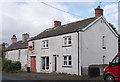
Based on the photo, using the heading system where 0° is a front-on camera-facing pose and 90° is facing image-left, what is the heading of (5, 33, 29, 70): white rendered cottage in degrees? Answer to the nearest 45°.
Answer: approximately 45°

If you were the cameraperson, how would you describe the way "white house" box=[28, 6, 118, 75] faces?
facing the viewer and to the left of the viewer

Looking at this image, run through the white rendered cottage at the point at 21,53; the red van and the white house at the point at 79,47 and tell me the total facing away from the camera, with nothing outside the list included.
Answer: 0

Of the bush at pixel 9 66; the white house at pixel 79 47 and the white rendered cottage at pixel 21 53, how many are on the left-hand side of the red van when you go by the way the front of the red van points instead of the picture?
0

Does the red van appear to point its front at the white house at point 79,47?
no

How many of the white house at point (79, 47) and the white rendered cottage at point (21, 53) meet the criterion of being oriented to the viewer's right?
0

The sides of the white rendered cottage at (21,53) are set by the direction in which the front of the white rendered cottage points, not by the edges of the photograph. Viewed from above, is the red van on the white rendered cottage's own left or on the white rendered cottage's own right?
on the white rendered cottage's own left

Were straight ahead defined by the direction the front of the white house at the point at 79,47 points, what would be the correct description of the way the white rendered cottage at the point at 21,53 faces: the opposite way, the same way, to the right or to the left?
the same way

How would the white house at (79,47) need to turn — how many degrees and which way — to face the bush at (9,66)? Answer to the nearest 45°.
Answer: approximately 90° to its right

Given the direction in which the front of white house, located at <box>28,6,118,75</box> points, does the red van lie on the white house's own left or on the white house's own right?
on the white house's own left

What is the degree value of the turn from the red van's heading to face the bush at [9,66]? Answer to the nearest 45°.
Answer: approximately 45° to its right
